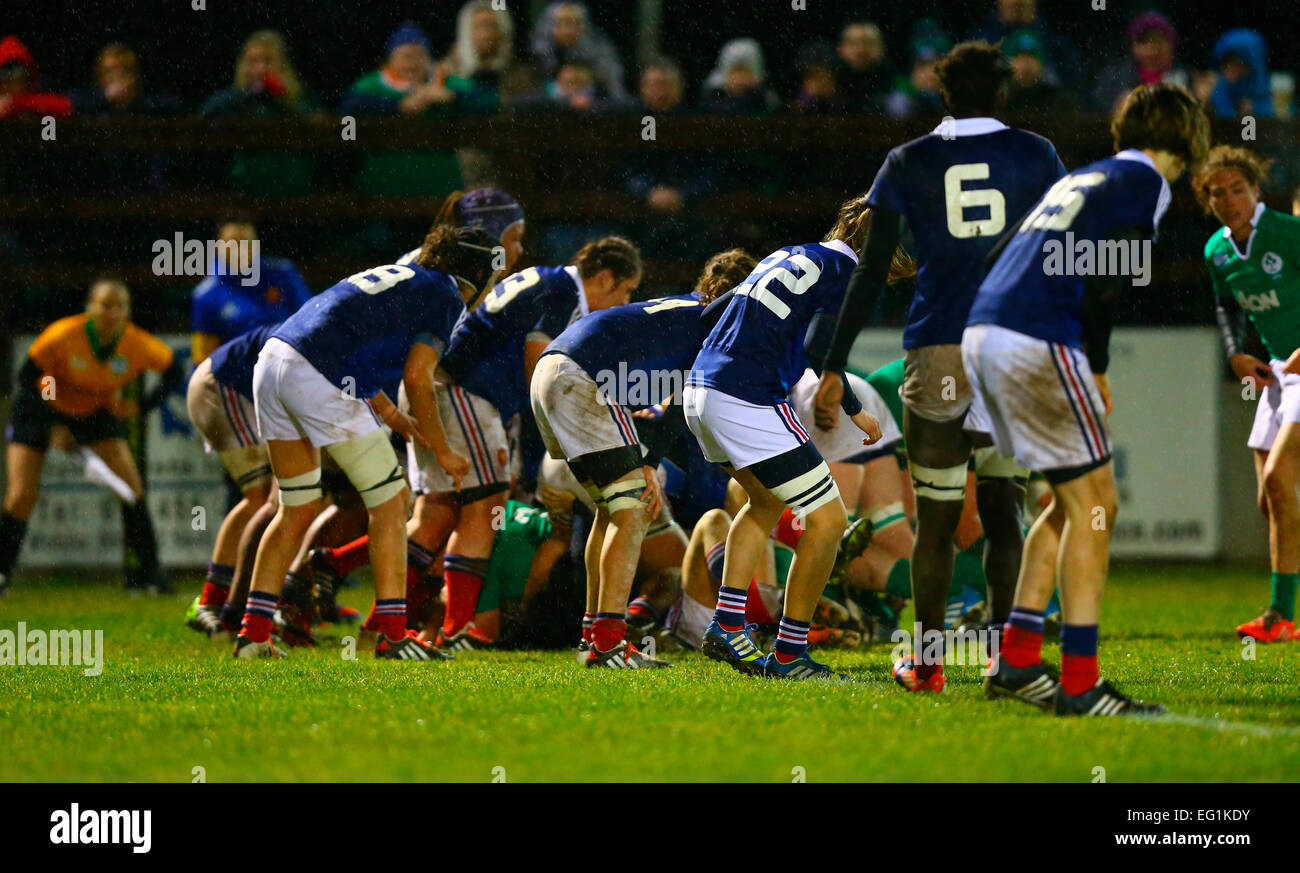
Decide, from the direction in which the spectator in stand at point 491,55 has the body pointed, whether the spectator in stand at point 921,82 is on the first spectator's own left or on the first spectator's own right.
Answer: on the first spectator's own left

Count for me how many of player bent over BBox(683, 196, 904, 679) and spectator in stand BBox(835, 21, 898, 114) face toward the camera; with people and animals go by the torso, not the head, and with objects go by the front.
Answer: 1

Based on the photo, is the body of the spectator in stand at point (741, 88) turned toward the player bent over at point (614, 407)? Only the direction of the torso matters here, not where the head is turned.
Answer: yes

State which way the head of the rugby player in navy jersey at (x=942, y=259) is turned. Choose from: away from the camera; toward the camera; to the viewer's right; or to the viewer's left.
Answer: away from the camera

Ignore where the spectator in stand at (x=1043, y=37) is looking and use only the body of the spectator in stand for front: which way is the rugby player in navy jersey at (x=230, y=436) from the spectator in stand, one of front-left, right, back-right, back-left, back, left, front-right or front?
front-right

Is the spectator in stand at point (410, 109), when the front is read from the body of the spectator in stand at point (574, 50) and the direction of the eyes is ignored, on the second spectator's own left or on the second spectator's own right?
on the second spectator's own right

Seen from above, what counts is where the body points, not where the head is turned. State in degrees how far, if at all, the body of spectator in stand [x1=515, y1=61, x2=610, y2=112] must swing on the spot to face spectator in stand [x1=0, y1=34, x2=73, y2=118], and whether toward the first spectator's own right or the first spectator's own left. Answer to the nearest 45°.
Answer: approximately 90° to the first spectator's own right

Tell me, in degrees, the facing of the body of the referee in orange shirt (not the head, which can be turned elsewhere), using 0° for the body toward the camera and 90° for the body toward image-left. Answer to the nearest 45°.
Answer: approximately 0°

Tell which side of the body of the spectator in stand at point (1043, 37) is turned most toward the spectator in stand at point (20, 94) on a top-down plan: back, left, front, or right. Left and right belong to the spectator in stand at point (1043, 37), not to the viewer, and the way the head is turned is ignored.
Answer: right

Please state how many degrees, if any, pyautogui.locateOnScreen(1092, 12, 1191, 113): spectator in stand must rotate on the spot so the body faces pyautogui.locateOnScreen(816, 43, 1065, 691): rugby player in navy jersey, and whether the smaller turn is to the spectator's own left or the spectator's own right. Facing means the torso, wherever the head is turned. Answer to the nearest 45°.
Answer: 0° — they already face them

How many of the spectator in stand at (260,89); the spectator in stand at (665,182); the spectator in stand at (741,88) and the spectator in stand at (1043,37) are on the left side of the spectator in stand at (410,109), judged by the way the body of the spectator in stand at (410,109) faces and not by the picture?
3

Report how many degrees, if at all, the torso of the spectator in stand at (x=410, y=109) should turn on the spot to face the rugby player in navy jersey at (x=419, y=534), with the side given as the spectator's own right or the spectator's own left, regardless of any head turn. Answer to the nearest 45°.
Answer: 0° — they already face them

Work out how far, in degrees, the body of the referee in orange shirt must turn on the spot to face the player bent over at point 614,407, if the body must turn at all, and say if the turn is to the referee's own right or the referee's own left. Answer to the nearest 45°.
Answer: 0° — they already face them

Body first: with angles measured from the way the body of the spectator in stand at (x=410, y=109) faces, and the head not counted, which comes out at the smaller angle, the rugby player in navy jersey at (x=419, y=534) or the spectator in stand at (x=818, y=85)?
the rugby player in navy jersey
